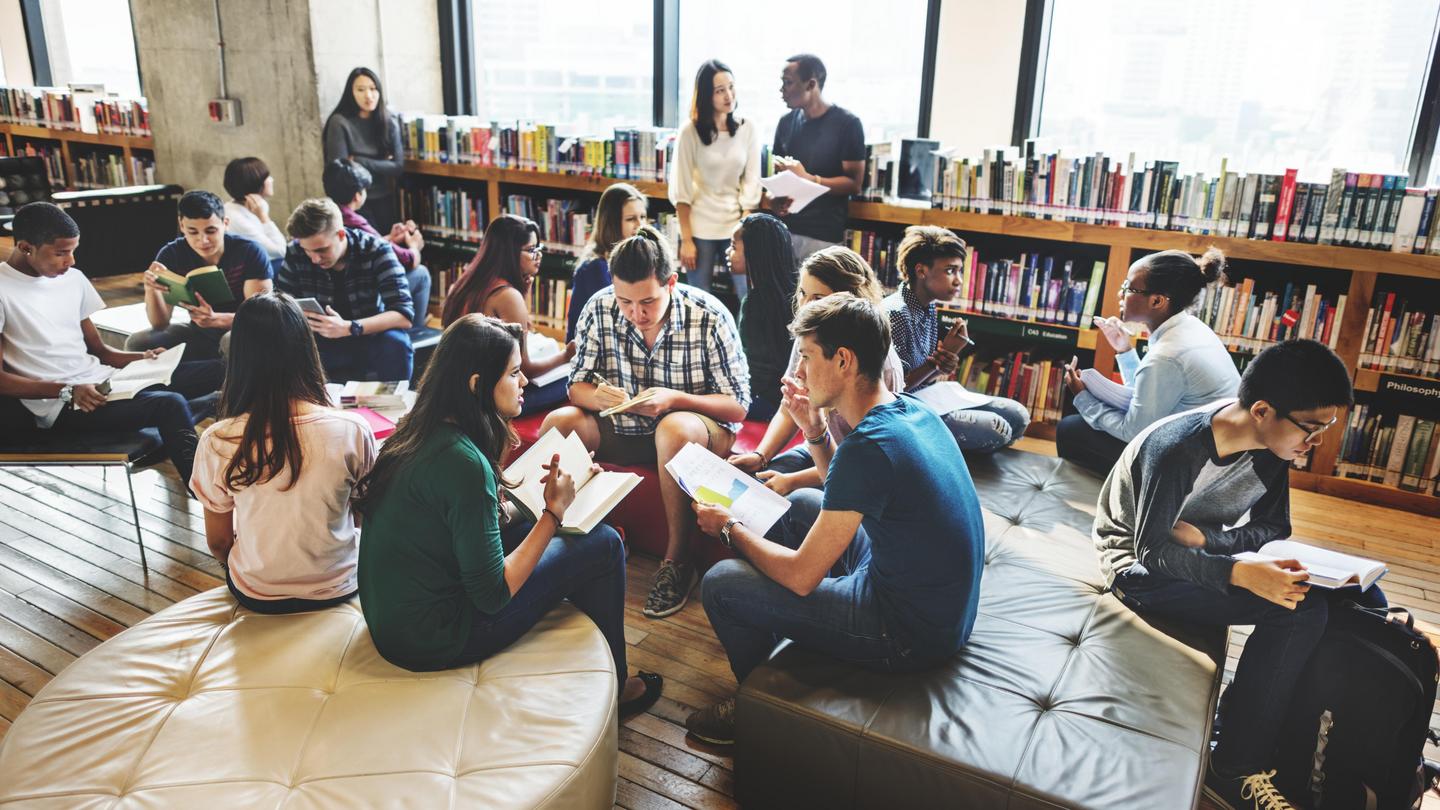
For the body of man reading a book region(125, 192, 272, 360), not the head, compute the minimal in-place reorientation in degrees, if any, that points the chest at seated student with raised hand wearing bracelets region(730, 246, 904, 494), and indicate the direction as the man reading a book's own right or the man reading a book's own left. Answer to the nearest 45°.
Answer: approximately 45° to the man reading a book's own left

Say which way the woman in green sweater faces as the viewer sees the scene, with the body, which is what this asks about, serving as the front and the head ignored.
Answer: to the viewer's right

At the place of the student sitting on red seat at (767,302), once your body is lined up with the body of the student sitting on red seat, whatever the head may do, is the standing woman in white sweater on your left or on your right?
on your right

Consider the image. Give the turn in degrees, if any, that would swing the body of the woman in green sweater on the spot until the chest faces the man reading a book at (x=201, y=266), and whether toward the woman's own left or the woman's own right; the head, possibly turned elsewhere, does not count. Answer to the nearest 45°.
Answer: approximately 135° to the woman's own left

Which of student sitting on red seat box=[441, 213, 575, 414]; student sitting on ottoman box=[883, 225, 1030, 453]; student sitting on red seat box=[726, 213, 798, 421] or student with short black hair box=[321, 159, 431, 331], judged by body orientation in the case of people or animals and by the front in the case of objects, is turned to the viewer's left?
student sitting on red seat box=[726, 213, 798, 421]

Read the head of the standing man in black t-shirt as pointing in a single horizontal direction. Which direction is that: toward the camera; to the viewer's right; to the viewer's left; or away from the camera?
to the viewer's left

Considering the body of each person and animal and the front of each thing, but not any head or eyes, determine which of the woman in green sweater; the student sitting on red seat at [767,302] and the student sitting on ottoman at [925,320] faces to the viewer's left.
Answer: the student sitting on red seat at [767,302]

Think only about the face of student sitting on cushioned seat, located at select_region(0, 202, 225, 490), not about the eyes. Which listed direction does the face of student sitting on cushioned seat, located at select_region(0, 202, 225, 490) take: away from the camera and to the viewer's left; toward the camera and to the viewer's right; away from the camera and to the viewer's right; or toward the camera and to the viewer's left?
toward the camera and to the viewer's right

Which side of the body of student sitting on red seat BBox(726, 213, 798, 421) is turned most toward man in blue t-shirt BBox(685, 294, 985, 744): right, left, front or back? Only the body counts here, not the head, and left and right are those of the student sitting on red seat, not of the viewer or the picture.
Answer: left

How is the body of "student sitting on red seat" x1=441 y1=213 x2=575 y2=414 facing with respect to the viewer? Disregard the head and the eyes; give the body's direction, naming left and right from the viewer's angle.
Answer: facing to the right of the viewer

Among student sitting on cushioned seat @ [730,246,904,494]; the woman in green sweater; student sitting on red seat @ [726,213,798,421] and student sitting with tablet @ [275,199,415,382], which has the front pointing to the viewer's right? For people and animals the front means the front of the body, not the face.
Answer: the woman in green sweater

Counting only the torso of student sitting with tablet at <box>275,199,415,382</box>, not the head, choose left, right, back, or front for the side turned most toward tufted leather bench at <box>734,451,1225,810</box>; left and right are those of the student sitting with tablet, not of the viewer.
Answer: left
